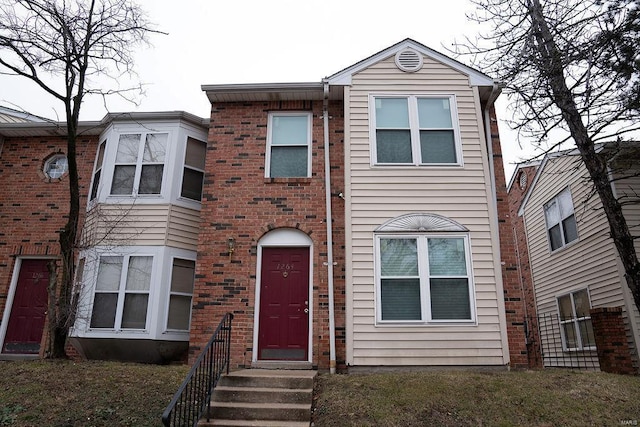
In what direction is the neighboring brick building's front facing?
toward the camera

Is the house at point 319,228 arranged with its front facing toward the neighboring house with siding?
no

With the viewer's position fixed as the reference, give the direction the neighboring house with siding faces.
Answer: facing the viewer and to the left of the viewer

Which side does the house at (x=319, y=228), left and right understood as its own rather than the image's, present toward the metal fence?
left

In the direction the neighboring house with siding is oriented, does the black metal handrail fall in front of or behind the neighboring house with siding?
in front

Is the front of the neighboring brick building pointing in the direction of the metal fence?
no
